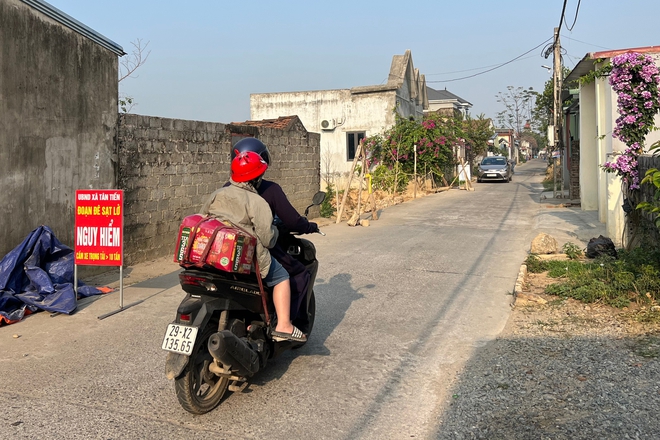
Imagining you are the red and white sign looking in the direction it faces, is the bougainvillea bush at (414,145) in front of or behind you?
behind

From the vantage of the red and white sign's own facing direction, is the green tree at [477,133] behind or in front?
behind

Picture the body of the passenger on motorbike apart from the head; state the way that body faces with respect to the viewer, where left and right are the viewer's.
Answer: facing away from the viewer and to the right of the viewer

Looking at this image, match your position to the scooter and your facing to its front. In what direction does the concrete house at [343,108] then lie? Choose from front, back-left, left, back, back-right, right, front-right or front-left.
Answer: front-left

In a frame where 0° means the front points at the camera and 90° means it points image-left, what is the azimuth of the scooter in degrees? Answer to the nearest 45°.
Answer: approximately 225°

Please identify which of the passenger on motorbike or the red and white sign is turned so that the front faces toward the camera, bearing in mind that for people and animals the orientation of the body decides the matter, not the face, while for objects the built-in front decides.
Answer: the red and white sign

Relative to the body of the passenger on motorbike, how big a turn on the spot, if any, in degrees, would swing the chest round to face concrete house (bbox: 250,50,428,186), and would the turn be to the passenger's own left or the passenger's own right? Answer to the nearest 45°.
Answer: approximately 45° to the passenger's own left

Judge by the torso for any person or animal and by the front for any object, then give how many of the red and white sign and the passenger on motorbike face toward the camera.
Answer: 1

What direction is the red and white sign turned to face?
toward the camera

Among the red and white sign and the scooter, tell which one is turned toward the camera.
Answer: the red and white sign

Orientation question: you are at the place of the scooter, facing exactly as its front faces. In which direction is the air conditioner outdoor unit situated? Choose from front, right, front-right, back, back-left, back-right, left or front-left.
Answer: front-left

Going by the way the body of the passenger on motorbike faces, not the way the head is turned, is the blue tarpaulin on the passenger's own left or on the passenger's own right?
on the passenger's own left

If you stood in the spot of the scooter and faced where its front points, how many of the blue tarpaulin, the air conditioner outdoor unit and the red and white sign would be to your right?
0
